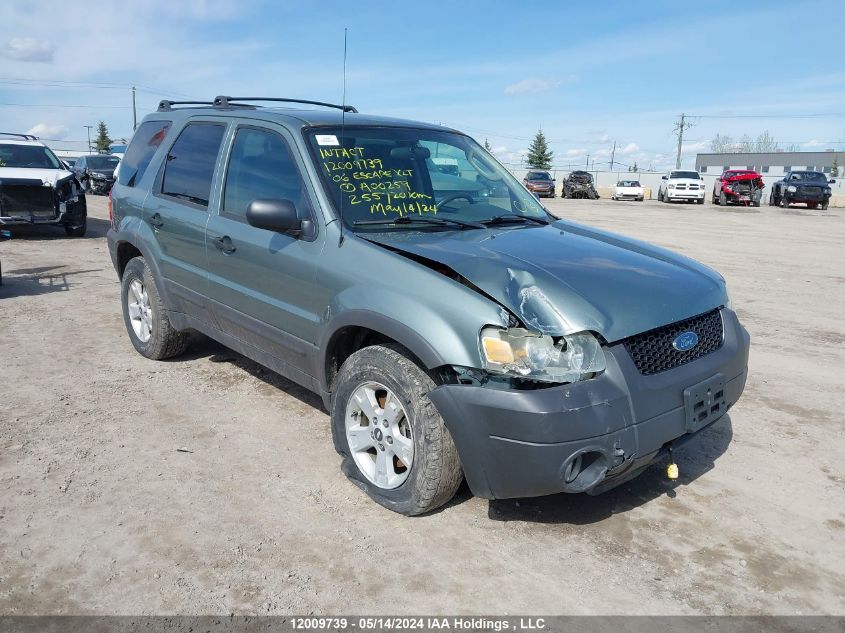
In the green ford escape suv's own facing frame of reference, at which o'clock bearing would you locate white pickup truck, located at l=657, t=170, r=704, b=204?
The white pickup truck is roughly at 8 o'clock from the green ford escape suv.

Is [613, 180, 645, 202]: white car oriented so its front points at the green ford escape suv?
yes

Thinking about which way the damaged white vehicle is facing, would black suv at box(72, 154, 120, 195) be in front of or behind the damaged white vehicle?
behind

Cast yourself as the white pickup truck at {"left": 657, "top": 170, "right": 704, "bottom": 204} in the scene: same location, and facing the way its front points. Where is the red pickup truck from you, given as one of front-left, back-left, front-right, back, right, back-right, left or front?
front-left

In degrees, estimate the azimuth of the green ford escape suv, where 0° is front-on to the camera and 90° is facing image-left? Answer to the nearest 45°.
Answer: approximately 315°

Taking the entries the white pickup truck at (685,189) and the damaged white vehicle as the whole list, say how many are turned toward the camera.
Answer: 2

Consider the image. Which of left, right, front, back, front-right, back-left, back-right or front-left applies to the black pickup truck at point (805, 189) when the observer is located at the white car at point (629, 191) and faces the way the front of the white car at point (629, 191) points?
front-left
